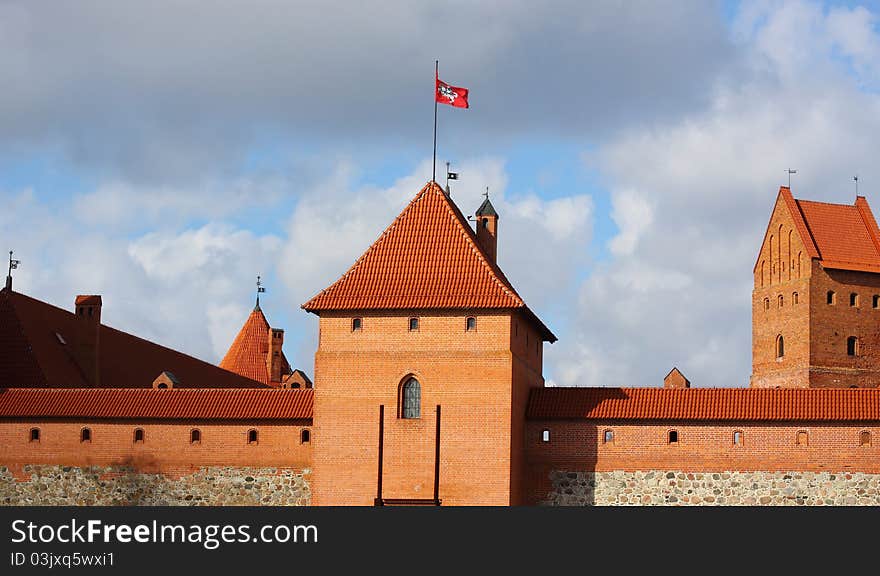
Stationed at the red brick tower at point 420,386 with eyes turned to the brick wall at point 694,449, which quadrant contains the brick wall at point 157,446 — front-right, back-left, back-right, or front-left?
back-left

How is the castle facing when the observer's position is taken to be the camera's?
facing the viewer
